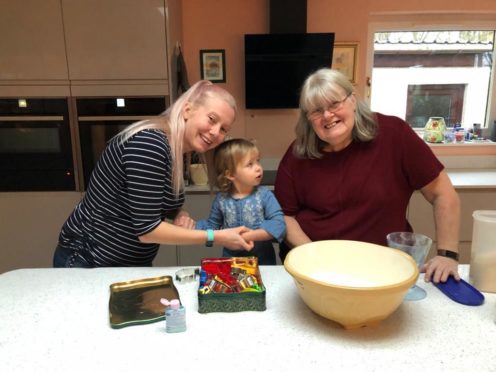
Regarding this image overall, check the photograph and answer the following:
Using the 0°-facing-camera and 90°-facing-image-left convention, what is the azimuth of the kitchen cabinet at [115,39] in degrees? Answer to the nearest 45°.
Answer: approximately 0°

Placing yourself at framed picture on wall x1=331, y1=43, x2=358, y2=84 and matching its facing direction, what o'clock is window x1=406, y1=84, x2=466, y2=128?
The window is roughly at 8 o'clock from the framed picture on wall.

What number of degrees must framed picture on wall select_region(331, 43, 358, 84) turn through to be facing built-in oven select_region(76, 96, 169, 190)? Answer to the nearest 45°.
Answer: approximately 45° to its right

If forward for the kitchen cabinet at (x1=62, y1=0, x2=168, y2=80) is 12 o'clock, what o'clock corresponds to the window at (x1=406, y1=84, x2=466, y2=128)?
The window is roughly at 9 o'clock from the kitchen cabinet.

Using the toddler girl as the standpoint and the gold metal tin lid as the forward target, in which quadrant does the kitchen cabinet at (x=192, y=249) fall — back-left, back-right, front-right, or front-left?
back-right

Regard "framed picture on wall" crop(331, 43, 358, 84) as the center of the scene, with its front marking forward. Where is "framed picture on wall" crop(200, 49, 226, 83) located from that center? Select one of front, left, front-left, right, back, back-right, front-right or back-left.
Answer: right
